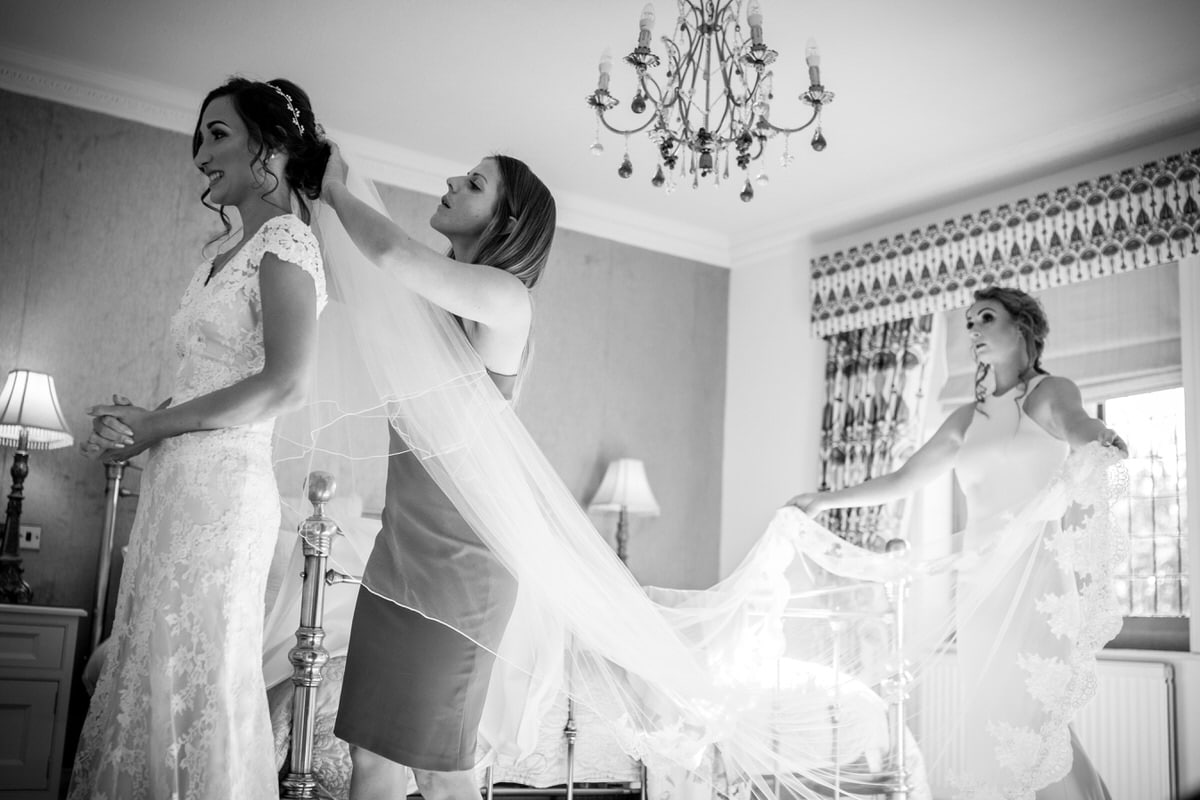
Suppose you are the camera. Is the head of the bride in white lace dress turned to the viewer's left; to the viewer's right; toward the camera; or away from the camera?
to the viewer's left

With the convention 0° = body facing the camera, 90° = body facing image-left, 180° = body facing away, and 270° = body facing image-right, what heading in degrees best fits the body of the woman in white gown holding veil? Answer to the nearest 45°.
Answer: approximately 45°

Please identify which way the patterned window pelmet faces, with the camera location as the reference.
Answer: facing the viewer and to the left of the viewer

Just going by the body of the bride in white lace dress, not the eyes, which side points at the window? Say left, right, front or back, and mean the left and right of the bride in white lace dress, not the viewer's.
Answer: back

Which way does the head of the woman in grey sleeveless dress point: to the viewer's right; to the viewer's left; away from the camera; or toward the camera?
to the viewer's left

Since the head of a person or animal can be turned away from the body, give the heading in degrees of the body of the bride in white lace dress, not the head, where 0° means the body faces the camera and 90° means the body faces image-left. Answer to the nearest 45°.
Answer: approximately 45°

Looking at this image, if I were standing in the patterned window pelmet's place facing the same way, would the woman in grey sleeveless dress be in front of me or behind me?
in front

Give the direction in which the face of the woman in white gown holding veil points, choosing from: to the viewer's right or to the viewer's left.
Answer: to the viewer's left

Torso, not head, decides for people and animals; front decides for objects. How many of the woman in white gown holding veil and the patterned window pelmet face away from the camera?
0

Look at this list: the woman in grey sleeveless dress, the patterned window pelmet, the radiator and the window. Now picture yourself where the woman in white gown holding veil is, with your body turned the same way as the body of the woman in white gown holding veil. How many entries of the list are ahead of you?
1

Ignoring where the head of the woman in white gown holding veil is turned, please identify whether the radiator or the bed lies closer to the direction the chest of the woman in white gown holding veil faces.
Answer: the bed

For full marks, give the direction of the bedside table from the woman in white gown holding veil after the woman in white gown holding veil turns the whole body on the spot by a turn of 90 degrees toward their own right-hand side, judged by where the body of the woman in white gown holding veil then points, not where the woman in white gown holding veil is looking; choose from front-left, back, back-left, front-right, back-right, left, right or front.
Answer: front-left
